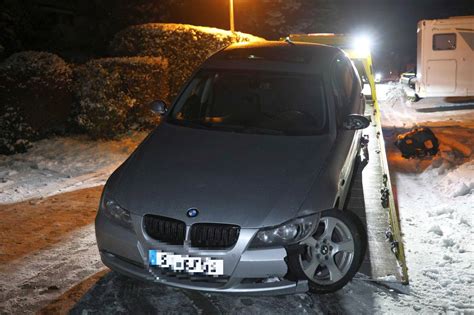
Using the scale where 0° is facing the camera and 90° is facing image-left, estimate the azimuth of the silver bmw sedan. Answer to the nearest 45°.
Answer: approximately 45°

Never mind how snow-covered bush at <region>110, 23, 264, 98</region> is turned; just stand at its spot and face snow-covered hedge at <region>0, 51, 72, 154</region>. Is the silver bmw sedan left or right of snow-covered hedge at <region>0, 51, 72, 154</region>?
left

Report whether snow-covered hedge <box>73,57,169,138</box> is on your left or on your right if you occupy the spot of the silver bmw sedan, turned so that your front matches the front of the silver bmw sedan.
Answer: on your right

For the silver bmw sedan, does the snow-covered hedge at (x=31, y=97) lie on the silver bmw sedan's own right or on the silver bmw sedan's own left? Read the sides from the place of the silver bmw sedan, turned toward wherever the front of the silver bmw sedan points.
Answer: on the silver bmw sedan's own right

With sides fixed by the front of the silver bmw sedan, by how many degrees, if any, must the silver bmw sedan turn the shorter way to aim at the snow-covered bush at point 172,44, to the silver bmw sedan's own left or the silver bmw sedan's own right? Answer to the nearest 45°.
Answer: approximately 135° to the silver bmw sedan's own right
